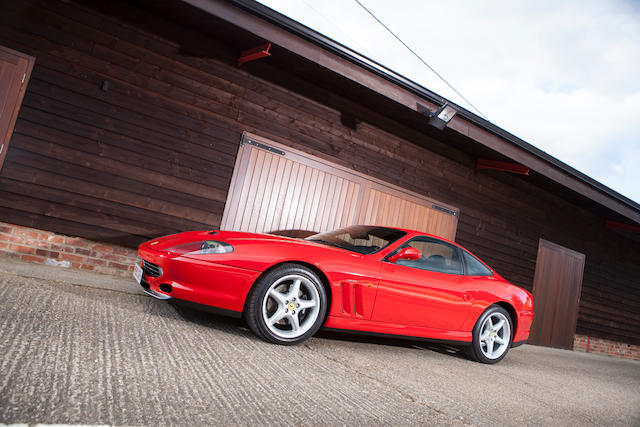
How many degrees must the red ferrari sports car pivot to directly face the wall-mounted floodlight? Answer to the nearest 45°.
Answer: approximately 135° to its right

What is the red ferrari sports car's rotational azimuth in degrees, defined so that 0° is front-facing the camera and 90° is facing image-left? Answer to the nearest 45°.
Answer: approximately 45°
